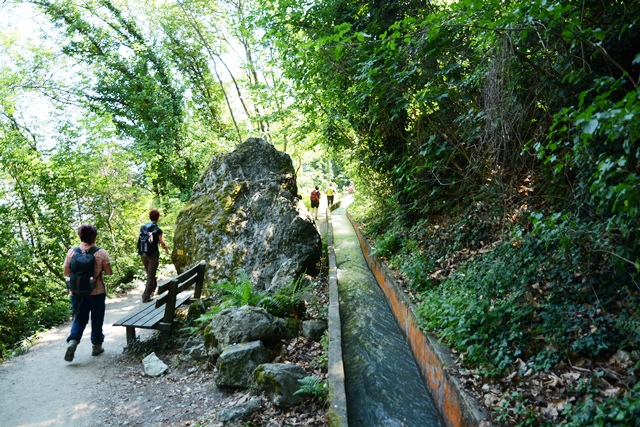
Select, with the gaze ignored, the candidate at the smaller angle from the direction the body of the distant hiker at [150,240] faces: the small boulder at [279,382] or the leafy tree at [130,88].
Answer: the leafy tree

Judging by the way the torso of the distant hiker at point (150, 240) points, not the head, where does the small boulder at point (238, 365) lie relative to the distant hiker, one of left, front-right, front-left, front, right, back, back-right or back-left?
back-right

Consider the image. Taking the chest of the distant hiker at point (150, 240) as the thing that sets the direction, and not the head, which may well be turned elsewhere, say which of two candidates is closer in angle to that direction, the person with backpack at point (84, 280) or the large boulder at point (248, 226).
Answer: the large boulder

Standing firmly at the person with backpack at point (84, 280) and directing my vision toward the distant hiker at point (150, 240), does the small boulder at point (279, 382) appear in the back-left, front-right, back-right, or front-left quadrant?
back-right

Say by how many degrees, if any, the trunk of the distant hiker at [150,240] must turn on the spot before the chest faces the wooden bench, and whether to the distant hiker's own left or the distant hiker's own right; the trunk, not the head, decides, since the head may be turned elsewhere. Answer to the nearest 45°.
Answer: approximately 135° to the distant hiker's own right

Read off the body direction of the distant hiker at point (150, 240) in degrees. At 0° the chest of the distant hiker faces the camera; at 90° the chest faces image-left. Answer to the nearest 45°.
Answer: approximately 225°

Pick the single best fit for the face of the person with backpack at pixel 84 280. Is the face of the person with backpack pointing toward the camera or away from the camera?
away from the camera

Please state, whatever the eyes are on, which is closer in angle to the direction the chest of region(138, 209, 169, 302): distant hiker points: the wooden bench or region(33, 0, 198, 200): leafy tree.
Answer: the leafy tree

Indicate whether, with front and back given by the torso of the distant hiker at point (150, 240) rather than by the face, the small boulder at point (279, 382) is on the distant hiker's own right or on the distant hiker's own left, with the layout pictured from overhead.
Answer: on the distant hiker's own right

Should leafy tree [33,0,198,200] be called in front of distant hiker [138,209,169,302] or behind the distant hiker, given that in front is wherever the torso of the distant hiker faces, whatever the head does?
in front

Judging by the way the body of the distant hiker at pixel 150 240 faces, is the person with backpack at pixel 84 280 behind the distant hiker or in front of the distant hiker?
behind

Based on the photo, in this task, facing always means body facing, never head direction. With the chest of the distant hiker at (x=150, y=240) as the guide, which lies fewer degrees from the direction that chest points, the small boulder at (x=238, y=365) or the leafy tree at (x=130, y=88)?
the leafy tree

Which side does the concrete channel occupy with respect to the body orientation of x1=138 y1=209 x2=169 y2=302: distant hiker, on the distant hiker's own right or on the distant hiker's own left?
on the distant hiker's own right
